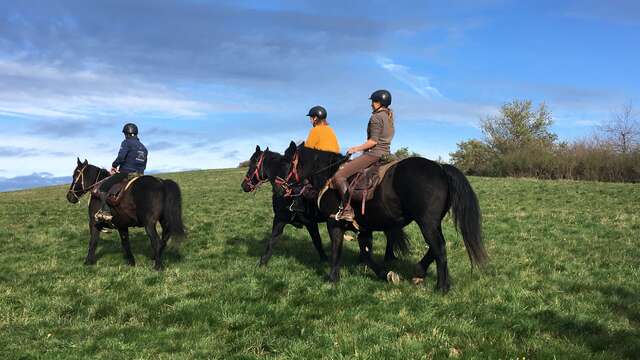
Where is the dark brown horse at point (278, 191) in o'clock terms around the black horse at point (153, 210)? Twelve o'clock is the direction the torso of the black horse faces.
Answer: The dark brown horse is roughly at 5 o'clock from the black horse.

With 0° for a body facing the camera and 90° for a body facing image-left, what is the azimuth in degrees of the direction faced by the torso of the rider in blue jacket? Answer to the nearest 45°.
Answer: approximately 135°

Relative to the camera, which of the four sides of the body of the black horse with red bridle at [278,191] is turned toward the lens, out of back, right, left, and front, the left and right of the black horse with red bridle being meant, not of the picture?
left

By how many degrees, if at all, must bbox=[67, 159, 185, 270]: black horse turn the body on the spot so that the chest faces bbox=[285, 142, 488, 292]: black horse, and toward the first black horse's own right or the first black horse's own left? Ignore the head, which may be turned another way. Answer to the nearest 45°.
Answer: approximately 180°

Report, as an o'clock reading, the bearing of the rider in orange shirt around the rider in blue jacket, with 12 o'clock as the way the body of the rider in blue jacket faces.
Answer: The rider in orange shirt is roughly at 6 o'clock from the rider in blue jacket.

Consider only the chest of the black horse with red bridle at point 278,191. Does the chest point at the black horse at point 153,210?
yes

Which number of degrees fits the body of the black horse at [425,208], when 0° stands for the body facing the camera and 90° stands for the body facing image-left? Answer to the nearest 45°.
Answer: approximately 90°

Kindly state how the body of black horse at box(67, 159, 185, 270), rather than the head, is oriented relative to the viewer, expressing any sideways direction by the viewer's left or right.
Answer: facing away from the viewer and to the left of the viewer

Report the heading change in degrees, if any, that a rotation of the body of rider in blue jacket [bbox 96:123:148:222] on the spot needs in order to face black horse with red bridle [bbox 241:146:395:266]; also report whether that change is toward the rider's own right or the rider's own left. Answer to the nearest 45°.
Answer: approximately 180°

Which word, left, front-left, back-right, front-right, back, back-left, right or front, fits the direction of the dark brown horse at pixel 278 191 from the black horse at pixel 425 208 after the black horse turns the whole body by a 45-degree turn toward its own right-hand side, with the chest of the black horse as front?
front

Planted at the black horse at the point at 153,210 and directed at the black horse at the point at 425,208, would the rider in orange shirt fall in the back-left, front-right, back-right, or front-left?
front-left

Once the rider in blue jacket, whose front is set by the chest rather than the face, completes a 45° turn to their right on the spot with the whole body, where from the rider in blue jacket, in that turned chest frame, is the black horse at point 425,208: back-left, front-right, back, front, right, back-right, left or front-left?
back-right
